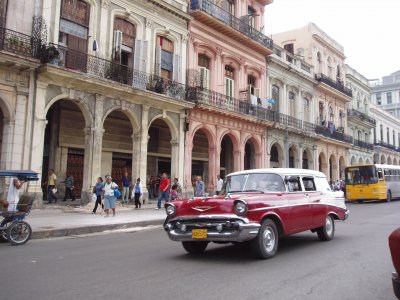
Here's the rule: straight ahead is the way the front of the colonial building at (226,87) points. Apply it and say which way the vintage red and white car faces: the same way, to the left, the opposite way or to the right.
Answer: to the right

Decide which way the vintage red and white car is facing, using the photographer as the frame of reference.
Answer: facing the viewer and to the left of the viewer

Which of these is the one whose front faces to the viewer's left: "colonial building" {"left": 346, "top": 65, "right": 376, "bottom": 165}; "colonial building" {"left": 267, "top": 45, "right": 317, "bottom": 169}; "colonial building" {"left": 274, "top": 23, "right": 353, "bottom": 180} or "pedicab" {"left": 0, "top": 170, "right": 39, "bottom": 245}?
the pedicab

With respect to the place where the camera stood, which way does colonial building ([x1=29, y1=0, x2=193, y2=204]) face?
facing the viewer and to the right of the viewer

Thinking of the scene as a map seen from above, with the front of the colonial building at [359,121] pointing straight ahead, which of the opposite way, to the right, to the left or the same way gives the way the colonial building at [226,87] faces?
the same way

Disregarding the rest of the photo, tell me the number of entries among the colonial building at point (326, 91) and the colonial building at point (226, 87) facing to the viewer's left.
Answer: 0

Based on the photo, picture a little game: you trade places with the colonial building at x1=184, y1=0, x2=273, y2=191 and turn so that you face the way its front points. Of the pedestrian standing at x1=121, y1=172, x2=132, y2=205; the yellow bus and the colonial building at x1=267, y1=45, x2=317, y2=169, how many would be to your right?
1

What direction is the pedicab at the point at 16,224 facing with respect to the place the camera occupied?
facing to the left of the viewer

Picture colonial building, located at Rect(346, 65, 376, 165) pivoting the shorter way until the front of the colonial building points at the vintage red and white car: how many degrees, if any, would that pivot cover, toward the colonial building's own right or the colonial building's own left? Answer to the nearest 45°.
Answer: approximately 45° to the colonial building's own right

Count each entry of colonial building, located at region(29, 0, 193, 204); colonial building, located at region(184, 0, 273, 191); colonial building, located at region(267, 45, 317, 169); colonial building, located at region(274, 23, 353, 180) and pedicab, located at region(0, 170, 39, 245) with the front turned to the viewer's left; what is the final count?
1

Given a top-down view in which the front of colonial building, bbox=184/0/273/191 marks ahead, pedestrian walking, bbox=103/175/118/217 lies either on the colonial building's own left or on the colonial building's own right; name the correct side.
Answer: on the colonial building's own right

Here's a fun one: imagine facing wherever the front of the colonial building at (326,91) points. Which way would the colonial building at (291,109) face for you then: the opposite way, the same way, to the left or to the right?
the same way

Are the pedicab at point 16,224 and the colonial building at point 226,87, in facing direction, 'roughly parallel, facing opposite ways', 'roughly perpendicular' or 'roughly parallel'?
roughly perpendicular

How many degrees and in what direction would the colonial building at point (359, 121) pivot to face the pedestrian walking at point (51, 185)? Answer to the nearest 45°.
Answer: approximately 45° to its right

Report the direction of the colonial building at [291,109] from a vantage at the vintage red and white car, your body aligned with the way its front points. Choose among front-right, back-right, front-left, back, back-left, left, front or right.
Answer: back-right

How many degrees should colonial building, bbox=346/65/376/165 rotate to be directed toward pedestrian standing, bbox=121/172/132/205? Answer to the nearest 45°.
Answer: approximately 45° to its right

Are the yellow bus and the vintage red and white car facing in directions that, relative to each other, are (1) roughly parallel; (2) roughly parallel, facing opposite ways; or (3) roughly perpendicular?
roughly parallel
